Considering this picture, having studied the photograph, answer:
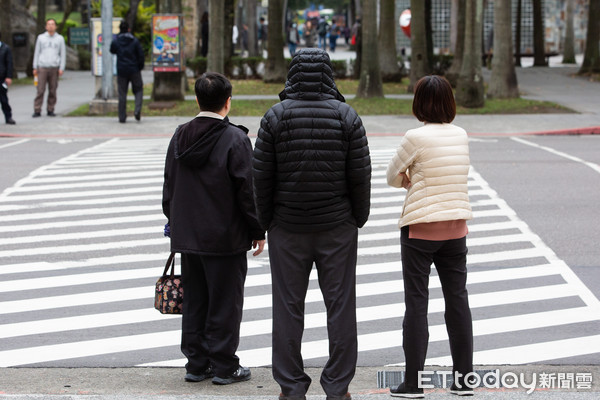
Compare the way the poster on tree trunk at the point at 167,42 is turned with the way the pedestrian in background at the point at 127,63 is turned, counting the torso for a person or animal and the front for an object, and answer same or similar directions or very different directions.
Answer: very different directions

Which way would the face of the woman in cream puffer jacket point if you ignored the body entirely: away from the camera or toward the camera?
away from the camera

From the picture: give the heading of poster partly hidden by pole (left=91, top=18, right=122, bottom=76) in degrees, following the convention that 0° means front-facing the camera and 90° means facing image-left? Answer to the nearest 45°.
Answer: approximately 0°

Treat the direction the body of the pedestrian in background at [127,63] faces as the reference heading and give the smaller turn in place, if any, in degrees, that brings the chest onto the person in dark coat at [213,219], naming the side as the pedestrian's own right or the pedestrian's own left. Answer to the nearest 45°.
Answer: approximately 180°

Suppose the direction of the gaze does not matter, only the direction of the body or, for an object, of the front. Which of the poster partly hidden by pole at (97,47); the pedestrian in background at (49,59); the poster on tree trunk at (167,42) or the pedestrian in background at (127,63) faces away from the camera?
the pedestrian in background at (127,63)

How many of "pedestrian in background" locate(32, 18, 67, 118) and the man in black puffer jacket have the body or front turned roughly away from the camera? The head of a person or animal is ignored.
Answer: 1

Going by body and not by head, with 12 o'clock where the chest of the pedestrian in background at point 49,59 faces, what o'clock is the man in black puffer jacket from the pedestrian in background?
The man in black puffer jacket is roughly at 12 o'clock from the pedestrian in background.

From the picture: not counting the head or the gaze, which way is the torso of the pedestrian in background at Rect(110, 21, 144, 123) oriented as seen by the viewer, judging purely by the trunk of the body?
away from the camera

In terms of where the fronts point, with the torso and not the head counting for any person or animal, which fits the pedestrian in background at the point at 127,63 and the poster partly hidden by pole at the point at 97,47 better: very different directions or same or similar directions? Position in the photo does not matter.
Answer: very different directions

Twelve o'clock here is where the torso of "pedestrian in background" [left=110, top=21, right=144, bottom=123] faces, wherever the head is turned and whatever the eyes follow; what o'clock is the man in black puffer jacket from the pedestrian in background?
The man in black puffer jacket is roughly at 6 o'clock from the pedestrian in background.

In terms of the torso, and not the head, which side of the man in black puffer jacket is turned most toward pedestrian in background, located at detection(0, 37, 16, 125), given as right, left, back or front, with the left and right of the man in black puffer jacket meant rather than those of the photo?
front
